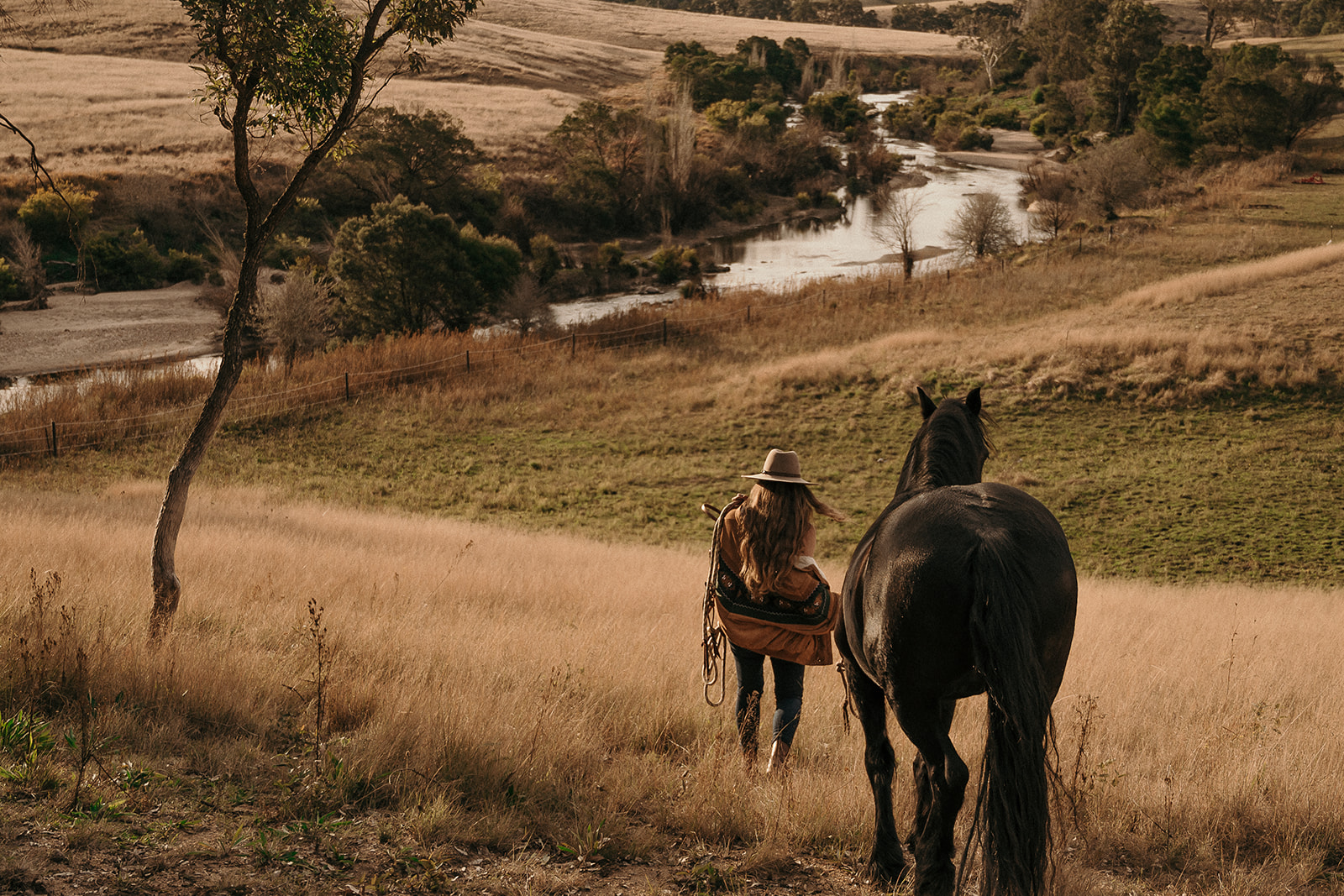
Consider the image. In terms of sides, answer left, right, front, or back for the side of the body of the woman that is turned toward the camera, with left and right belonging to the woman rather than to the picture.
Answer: back

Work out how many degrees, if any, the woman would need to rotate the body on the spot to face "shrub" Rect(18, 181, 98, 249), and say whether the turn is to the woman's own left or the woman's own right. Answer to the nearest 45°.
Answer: approximately 45° to the woman's own left

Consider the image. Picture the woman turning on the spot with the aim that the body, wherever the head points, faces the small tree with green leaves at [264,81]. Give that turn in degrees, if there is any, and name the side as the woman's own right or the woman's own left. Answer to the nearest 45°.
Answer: approximately 45° to the woman's own left

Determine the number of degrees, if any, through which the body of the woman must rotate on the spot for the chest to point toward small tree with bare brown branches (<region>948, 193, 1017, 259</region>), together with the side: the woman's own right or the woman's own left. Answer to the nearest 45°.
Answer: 0° — they already face it

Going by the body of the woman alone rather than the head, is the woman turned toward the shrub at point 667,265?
yes

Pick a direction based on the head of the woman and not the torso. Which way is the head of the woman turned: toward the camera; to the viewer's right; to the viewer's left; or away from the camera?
away from the camera
